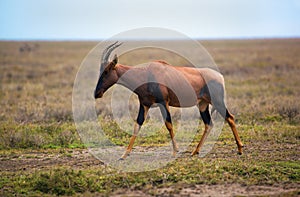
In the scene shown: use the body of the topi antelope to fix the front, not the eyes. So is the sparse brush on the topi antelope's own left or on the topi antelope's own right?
on the topi antelope's own right

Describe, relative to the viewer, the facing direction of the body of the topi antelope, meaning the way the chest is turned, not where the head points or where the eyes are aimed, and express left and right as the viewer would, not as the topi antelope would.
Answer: facing to the left of the viewer
